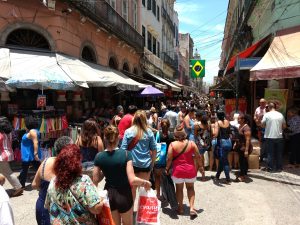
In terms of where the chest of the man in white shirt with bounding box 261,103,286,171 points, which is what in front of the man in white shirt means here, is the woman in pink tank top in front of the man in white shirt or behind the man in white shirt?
behind

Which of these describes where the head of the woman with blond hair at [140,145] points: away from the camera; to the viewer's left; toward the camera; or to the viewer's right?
away from the camera

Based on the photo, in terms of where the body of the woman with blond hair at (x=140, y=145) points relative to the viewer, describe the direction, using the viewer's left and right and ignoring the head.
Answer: facing away from the viewer

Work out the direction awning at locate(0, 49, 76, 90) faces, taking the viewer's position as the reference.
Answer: facing the viewer and to the right of the viewer

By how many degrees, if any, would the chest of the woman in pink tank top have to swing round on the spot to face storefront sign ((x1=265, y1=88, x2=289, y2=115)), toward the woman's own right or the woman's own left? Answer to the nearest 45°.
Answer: approximately 45° to the woman's own right

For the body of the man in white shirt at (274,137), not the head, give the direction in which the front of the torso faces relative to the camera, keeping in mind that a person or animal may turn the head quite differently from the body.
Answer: away from the camera

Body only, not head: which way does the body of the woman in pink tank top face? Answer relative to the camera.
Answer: away from the camera

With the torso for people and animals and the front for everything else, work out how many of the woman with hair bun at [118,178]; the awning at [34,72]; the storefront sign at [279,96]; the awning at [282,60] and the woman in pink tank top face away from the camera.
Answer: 2

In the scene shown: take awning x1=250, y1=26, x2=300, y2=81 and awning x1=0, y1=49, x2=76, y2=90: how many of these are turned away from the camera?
0

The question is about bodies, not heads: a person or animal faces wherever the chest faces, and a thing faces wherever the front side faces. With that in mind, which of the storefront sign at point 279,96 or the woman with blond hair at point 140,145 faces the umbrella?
the woman with blond hair

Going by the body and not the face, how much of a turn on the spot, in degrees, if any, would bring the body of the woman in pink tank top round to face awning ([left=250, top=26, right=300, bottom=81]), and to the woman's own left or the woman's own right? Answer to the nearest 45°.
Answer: approximately 45° to the woman's own right

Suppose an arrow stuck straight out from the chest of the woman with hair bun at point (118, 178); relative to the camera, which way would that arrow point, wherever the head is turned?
away from the camera
